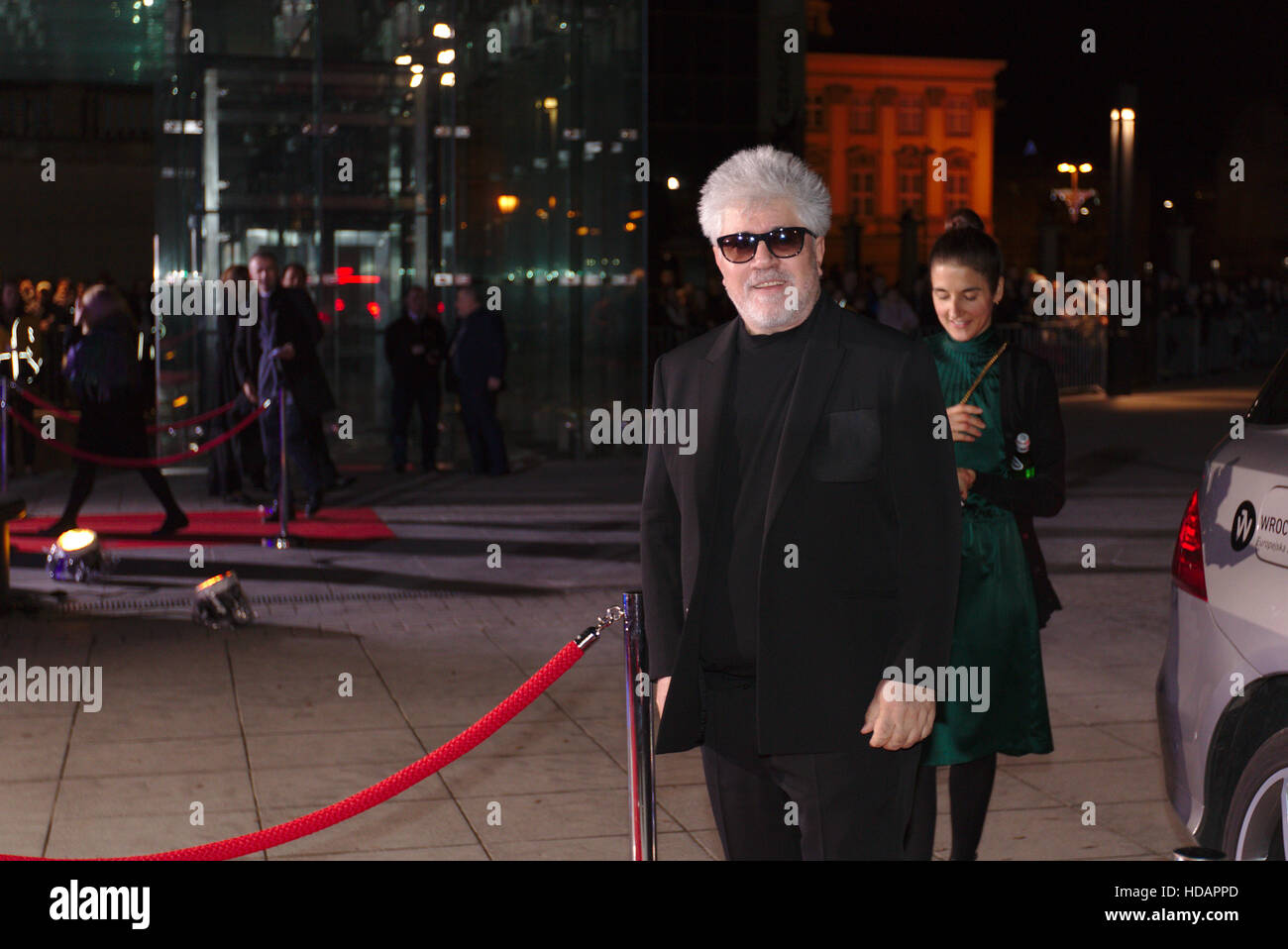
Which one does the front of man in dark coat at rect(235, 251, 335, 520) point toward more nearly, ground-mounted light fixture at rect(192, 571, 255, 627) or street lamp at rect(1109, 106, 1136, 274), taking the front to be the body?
the ground-mounted light fixture

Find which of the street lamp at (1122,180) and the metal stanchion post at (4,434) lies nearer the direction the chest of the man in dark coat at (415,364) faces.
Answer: the metal stanchion post

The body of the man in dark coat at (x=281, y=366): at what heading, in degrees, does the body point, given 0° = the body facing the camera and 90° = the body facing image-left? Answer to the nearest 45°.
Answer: approximately 45°

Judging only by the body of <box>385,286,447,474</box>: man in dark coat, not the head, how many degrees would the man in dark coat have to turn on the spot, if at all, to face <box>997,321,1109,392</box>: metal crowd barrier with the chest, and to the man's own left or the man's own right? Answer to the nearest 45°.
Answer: approximately 135° to the man's own left

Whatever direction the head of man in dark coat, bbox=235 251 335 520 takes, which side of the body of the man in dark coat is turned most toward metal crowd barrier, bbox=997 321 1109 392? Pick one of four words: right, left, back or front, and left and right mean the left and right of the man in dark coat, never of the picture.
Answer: back

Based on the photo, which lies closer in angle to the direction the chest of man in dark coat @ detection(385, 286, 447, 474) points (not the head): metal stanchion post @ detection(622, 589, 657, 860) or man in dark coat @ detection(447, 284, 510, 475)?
the metal stanchion post

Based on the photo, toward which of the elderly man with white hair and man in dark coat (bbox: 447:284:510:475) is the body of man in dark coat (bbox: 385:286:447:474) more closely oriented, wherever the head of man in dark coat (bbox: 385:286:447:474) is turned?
the elderly man with white hair

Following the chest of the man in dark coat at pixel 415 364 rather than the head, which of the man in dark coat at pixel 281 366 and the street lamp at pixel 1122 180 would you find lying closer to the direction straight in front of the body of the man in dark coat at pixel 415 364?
the man in dark coat

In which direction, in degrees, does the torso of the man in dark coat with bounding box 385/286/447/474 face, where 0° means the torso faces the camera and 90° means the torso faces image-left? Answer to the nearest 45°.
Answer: approximately 0°
